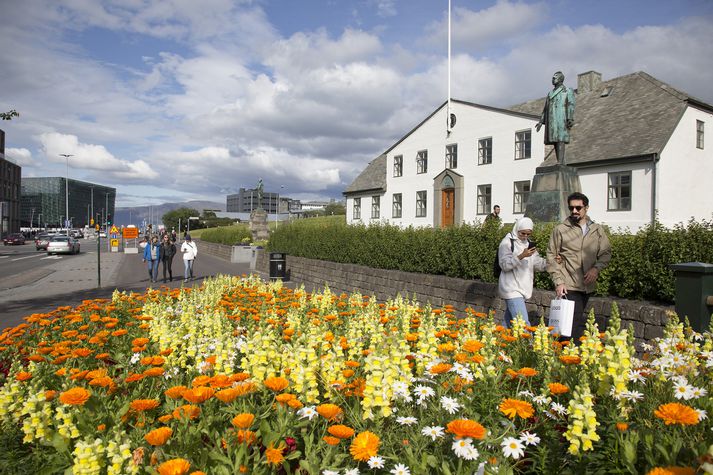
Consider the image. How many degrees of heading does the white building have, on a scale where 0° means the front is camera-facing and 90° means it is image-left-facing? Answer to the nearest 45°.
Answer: approximately 45°

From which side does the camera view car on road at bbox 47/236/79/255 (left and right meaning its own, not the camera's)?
back

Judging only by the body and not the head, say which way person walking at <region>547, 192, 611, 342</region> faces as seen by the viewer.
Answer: toward the camera

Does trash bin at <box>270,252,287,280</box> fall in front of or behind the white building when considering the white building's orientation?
in front

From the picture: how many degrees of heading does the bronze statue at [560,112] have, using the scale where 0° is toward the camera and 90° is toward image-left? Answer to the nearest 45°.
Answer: approximately 45°

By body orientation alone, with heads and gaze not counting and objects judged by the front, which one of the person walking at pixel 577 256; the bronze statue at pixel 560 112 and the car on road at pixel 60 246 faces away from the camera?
the car on road

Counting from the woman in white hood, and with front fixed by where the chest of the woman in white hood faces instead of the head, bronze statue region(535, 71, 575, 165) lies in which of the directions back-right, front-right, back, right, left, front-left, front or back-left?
back-left

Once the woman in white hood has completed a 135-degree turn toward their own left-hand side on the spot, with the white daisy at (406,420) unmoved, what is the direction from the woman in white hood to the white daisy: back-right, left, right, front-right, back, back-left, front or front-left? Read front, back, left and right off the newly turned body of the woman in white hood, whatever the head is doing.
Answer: back

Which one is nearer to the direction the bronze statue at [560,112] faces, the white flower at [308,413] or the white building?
the white flower

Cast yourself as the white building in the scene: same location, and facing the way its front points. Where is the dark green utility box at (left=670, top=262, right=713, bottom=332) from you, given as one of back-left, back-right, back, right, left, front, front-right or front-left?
front-left

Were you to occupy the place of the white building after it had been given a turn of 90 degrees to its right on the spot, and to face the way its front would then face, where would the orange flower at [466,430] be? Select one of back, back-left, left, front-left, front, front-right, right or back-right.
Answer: back-left

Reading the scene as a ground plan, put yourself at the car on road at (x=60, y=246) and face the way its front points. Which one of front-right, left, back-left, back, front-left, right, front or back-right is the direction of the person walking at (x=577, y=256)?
back

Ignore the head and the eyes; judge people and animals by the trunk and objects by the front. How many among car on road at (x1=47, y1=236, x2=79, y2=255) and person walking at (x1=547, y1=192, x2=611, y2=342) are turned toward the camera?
1

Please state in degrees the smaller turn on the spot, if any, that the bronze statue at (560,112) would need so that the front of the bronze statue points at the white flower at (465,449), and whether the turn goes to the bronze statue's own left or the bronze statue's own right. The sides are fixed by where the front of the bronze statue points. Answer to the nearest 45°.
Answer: approximately 45° to the bronze statue's own left

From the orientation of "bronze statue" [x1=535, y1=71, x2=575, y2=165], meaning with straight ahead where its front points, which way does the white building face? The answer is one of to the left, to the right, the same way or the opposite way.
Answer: the same way
